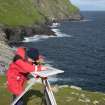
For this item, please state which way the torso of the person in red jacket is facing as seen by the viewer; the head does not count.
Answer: to the viewer's right
